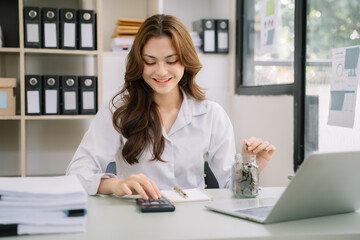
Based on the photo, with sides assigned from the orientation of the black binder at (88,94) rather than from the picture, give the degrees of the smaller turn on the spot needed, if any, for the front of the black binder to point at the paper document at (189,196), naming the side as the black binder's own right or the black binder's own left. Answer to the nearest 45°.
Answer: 0° — it already faces it

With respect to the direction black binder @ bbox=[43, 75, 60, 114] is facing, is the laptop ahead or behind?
ahead

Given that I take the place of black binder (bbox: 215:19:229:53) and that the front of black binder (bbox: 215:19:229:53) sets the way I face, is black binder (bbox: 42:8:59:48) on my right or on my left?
on my right

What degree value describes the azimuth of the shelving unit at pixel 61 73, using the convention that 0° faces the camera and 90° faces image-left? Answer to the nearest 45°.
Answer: approximately 0°

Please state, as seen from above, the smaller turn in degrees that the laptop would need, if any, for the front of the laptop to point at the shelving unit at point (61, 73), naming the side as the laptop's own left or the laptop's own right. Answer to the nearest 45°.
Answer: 0° — it already faces it

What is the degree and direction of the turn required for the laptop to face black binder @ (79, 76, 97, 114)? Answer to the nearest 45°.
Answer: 0° — it already faces it

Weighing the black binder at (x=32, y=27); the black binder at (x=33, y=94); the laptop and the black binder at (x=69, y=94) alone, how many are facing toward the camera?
3

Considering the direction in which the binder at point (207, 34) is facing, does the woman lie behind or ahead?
ahead
